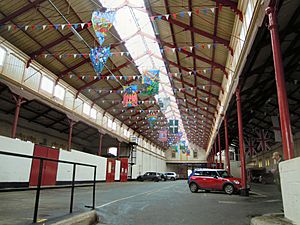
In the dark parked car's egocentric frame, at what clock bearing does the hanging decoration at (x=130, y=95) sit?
The hanging decoration is roughly at 9 o'clock from the dark parked car.

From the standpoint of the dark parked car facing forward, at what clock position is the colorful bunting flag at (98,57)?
The colorful bunting flag is roughly at 9 o'clock from the dark parked car.

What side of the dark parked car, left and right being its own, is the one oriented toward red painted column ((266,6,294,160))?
left

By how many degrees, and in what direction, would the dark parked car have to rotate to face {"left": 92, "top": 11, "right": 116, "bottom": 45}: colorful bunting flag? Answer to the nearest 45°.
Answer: approximately 90° to its left

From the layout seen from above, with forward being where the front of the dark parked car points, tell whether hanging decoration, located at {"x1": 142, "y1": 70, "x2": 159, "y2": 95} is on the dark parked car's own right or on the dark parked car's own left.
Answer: on the dark parked car's own left

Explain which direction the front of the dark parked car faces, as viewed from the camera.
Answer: facing to the left of the viewer
